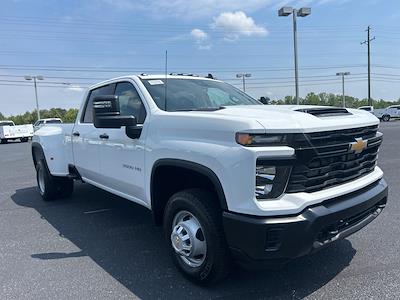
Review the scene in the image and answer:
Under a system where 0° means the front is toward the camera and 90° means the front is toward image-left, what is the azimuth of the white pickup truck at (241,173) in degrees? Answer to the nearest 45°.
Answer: approximately 315°

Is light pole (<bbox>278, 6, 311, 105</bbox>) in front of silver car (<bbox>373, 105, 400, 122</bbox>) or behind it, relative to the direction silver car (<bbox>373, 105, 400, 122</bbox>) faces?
in front

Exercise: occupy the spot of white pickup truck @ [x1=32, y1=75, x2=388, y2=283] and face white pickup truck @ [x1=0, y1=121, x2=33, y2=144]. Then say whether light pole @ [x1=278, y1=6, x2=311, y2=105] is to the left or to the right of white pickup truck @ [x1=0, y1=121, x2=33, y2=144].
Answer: right

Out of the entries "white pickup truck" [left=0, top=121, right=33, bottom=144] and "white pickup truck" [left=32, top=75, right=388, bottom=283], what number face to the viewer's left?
1

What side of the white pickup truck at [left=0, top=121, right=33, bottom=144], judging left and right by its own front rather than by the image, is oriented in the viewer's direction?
left

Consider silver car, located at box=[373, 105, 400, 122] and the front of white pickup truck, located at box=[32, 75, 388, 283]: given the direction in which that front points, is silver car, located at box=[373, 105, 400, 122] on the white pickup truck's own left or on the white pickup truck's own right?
on the white pickup truck's own left

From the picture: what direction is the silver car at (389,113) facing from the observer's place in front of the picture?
facing the viewer and to the left of the viewer

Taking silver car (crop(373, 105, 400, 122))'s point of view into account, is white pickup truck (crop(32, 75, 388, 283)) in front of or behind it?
in front

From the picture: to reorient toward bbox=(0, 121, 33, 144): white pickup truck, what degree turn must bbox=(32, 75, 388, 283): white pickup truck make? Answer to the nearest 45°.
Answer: approximately 180°

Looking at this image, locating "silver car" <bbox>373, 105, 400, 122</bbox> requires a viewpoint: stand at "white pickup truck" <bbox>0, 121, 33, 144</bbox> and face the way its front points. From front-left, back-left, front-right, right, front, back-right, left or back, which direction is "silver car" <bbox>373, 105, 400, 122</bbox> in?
back

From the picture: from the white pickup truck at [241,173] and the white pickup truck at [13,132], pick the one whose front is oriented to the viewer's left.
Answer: the white pickup truck at [13,132]

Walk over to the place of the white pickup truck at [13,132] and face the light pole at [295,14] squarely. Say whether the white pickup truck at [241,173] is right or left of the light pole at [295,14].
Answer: right

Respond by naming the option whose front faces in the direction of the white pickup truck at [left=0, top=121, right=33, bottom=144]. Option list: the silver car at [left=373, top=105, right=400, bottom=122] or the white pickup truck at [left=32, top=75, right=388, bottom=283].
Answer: the silver car at [left=373, top=105, right=400, bottom=122]

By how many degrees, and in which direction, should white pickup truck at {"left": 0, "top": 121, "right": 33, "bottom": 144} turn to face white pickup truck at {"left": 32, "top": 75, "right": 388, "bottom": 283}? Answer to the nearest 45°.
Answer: approximately 90° to its left

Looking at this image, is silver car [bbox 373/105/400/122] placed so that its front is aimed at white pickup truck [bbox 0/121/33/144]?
yes
